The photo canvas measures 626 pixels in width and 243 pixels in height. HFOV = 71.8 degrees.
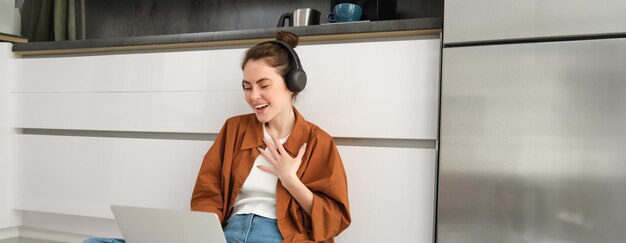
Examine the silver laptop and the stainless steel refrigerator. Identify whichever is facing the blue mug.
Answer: the silver laptop

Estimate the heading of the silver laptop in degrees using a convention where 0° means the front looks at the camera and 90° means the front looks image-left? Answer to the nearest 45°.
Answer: approximately 225°

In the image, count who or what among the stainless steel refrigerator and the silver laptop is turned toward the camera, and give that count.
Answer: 1

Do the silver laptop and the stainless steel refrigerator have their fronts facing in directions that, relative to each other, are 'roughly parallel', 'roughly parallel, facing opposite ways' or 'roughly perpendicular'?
roughly parallel, facing opposite ways

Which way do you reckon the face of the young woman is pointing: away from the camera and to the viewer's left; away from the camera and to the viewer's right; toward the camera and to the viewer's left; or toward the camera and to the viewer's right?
toward the camera and to the viewer's left

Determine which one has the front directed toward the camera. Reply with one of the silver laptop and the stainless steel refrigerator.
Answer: the stainless steel refrigerator

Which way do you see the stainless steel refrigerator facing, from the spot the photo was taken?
facing the viewer

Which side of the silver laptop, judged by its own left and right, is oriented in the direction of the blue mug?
front

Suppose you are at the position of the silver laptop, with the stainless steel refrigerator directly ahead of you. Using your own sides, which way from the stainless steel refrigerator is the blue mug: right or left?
left

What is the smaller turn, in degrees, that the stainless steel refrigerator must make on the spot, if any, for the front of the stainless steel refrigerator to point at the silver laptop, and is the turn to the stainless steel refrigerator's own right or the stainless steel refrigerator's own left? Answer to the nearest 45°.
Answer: approximately 45° to the stainless steel refrigerator's own right

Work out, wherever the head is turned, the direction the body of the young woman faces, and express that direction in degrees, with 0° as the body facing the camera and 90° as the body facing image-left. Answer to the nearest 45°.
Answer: approximately 45°

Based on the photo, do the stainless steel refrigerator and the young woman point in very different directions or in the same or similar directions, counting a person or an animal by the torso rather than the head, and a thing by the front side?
same or similar directions

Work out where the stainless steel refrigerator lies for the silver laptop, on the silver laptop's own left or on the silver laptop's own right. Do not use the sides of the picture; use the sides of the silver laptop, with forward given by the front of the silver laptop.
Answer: on the silver laptop's own right
